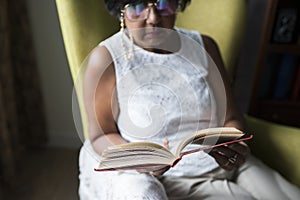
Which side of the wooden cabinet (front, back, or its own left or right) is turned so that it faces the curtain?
right

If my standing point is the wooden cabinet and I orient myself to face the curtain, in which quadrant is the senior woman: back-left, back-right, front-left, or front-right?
front-left

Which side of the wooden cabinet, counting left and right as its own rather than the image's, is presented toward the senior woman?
front

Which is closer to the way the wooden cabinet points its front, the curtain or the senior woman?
the senior woman

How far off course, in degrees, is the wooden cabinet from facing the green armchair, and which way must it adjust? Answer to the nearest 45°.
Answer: approximately 45° to its right

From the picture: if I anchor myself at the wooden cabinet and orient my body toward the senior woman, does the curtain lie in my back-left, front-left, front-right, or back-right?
front-right
